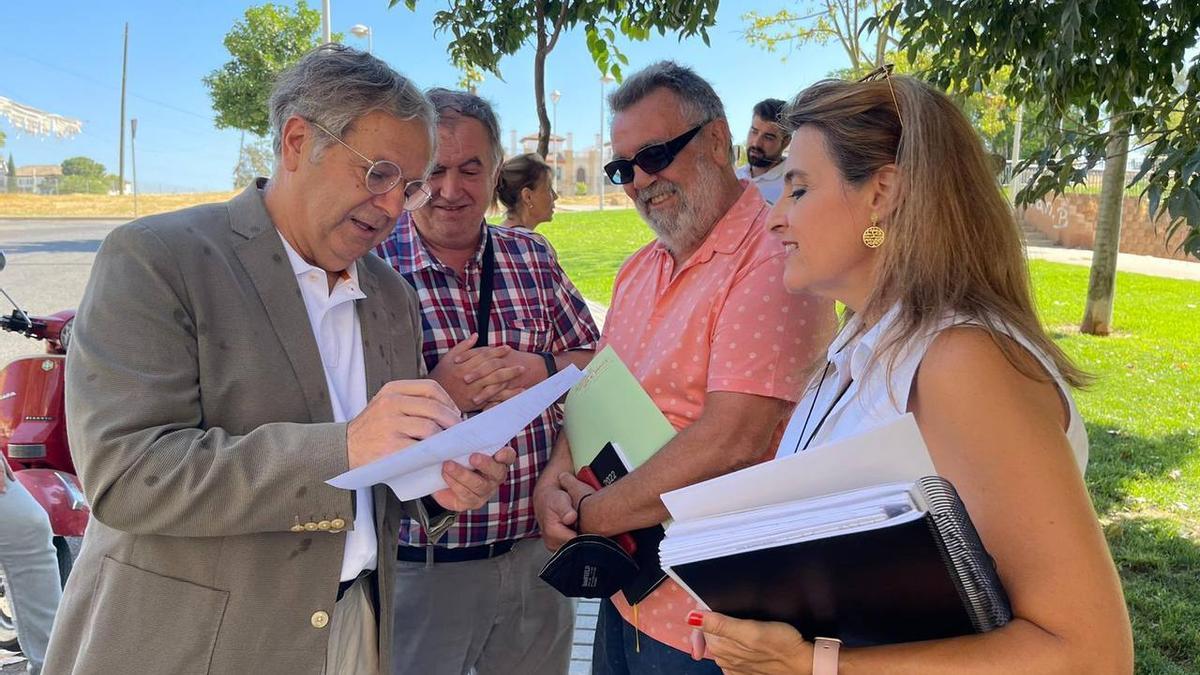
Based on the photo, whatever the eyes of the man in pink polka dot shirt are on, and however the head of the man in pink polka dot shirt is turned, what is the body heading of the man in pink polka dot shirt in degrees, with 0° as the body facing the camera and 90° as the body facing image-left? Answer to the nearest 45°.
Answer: approximately 45°

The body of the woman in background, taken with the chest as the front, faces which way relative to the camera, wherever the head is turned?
to the viewer's right

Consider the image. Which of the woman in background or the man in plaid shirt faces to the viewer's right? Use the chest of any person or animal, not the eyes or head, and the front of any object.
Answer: the woman in background

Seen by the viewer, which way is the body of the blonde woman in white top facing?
to the viewer's left

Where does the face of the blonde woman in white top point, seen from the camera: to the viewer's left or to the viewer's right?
to the viewer's left

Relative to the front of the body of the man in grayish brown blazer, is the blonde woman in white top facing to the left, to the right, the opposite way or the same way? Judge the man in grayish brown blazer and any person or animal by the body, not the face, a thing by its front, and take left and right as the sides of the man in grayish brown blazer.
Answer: the opposite way

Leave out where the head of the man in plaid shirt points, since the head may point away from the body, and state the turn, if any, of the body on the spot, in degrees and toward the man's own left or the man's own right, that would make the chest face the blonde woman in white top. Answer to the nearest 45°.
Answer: approximately 45° to the man's own left

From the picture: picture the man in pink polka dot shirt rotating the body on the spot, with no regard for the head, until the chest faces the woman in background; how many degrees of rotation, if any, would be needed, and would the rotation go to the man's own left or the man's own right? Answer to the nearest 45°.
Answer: approximately 135° to the man's own right

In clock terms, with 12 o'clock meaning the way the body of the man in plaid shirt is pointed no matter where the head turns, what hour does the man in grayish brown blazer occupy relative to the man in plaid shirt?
The man in grayish brown blazer is roughly at 1 o'clock from the man in plaid shirt.
